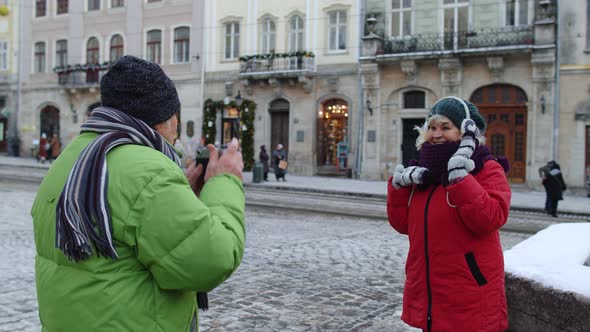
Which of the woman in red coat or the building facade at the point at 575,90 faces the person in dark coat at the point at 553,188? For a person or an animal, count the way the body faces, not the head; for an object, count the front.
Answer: the building facade

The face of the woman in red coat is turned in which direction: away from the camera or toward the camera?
toward the camera

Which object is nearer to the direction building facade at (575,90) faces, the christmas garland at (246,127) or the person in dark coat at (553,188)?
the person in dark coat

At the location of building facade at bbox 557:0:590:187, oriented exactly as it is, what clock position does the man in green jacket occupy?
The man in green jacket is roughly at 12 o'clock from the building facade.

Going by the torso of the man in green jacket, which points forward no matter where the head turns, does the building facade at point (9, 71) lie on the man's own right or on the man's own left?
on the man's own left

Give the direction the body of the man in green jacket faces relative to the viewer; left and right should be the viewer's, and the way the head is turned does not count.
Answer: facing away from the viewer and to the right of the viewer

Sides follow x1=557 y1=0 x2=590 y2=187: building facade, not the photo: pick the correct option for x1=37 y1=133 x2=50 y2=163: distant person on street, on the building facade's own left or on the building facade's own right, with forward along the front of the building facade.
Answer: on the building facade's own right

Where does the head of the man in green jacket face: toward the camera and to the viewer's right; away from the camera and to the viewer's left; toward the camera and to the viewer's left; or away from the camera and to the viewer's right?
away from the camera and to the viewer's right

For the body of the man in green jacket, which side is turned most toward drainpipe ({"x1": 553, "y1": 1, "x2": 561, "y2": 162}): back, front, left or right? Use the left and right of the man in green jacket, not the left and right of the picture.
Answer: front

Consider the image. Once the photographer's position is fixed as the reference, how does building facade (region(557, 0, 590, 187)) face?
facing the viewer

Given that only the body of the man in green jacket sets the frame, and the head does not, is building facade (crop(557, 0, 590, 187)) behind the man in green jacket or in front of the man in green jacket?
in front

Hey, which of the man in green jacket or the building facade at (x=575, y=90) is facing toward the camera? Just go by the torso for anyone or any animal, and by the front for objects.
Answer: the building facade

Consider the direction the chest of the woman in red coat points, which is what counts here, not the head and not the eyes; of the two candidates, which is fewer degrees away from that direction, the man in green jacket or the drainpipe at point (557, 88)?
the man in green jacket

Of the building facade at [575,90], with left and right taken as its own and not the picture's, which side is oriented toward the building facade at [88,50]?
right

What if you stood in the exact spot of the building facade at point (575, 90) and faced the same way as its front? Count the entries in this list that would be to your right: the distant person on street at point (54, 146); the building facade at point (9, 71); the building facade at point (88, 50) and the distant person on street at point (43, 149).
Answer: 4

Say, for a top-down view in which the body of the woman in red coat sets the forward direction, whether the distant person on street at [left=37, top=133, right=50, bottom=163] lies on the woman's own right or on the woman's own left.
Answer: on the woman's own right

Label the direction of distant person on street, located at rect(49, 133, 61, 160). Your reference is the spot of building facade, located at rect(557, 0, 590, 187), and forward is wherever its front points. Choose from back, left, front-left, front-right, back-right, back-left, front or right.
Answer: right
